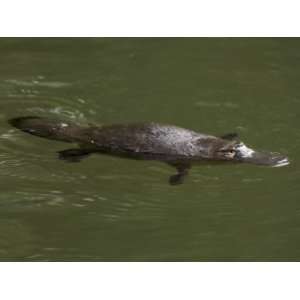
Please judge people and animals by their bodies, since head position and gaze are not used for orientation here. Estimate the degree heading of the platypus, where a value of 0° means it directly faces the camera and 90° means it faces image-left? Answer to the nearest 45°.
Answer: approximately 270°
